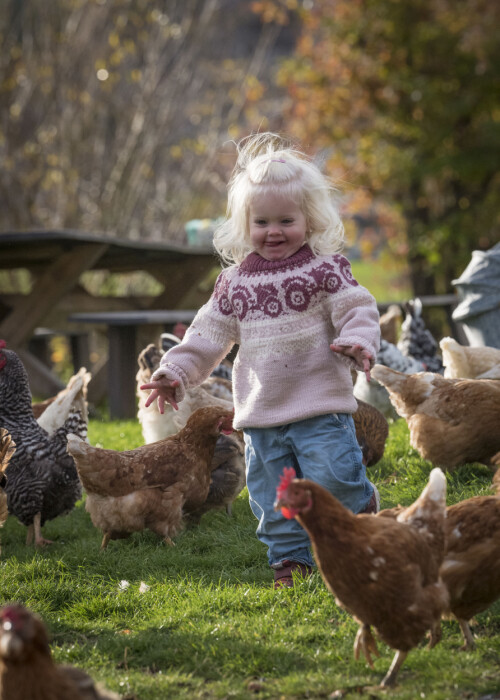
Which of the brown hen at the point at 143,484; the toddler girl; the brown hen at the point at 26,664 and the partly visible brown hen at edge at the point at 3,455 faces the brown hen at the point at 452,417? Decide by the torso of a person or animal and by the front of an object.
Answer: the brown hen at the point at 143,484

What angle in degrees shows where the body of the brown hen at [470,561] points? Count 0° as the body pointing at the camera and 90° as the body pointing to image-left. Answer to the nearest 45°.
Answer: approximately 270°

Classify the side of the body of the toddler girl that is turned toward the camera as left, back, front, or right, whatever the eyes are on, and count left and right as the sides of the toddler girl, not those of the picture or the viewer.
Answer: front

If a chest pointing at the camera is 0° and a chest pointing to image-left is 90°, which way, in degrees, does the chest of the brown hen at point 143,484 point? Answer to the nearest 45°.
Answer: approximately 270°

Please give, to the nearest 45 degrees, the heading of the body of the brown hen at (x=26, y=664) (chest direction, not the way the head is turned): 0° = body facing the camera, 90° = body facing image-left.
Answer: approximately 45°
